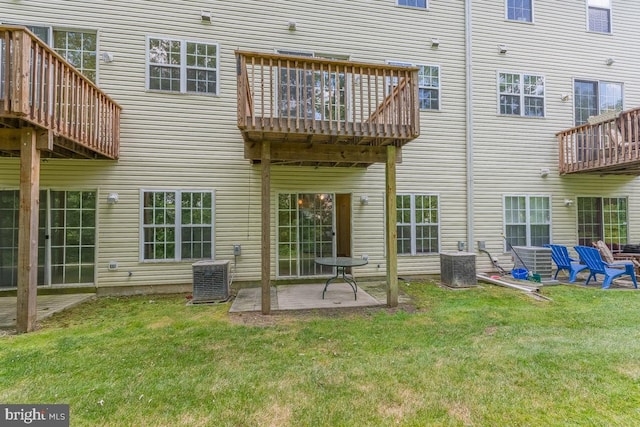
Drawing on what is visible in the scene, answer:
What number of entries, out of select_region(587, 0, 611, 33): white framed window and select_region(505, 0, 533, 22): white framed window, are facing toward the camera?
2

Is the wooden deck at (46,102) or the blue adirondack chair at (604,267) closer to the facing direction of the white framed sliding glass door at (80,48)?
the wooden deck

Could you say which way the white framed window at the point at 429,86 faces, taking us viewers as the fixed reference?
facing the viewer

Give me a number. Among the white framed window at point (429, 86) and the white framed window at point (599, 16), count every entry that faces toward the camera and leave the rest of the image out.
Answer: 2

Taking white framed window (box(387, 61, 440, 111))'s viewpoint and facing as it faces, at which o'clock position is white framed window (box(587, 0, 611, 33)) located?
white framed window (box(587, 0, 611, 33)) is roughly at 8 o'clock from white framed window (box(387, 61, 440, 111)).

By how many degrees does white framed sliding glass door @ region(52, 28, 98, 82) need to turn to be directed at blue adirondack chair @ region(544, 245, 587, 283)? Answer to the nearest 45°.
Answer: approximately 45° to its left

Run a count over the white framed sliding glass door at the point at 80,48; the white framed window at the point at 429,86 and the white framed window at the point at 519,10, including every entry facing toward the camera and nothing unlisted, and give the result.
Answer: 3

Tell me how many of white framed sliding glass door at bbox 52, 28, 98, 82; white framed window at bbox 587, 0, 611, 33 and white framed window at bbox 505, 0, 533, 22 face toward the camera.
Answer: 3

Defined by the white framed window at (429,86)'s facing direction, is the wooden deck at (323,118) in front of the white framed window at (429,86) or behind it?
in front

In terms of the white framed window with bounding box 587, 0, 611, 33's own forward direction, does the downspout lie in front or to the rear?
in front

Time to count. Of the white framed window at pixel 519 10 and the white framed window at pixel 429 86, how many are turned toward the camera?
2

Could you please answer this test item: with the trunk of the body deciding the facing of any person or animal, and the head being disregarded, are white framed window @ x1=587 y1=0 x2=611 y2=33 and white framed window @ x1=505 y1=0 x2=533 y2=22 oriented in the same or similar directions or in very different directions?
same or similar directions
